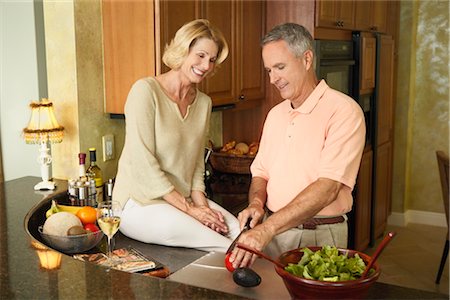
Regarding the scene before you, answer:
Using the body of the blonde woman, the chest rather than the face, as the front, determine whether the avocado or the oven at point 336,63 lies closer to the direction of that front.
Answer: the avocado

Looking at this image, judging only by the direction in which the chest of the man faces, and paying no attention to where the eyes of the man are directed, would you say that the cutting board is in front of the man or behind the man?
in front

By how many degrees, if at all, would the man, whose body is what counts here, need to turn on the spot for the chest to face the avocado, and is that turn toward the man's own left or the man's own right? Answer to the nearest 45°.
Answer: approximately 45° to the man's own left

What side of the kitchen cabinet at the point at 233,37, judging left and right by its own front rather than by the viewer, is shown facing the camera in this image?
front

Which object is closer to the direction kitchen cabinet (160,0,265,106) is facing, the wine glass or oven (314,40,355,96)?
the wine glass

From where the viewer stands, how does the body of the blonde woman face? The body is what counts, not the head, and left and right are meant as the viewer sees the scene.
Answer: facing the viewer and to the right of the viewer

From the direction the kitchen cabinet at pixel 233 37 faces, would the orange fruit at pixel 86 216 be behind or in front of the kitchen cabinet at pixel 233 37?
in front

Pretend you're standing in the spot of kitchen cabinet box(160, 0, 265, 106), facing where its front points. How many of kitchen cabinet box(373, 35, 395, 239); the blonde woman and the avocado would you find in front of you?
2

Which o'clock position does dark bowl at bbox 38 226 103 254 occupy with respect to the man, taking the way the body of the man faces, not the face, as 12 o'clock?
The dark bowl is roughly at 1 o'clock from the man.

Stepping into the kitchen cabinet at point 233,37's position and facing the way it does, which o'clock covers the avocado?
The avocado is roughly at 12 o'clock from the kitchen cabinet.

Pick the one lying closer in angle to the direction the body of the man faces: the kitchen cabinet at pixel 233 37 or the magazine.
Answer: the magazine

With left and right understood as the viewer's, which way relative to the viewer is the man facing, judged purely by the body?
facing the viewer and to the left of the viewer

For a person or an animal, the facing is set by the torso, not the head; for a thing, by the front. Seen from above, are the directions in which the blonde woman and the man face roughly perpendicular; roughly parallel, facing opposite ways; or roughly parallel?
roughly perpendicular

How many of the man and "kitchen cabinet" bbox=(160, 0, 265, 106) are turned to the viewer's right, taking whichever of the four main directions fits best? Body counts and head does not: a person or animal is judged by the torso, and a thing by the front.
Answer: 0

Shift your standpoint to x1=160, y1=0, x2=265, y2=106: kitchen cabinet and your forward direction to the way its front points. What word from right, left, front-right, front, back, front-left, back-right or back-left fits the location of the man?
front
